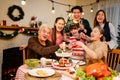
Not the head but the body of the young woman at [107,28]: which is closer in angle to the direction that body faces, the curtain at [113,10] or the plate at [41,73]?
the plate

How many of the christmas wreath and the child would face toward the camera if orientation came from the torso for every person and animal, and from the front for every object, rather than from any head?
2

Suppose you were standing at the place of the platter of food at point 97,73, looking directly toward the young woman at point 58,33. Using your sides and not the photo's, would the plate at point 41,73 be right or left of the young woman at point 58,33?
left

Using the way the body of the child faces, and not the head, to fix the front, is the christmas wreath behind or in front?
behind

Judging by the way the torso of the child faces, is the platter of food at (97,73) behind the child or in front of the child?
in front

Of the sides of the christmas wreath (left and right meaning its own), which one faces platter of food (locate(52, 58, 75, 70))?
front

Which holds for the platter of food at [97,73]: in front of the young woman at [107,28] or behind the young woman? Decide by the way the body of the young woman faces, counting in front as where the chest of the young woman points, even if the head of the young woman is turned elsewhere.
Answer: in front

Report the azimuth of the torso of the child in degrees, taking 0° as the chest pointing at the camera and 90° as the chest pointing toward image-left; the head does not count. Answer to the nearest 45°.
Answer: approximately 0°

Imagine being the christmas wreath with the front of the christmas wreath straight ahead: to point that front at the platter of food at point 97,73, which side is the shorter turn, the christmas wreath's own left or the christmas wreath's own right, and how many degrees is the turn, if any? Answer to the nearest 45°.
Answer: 0° — it already faces it

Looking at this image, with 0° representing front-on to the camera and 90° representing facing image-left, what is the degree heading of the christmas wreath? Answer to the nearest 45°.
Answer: approximately 0°
